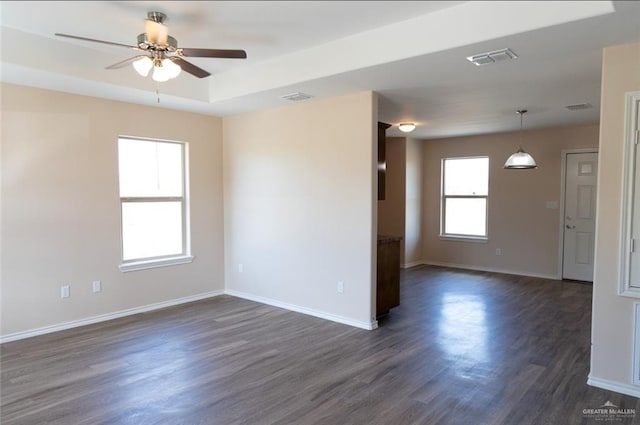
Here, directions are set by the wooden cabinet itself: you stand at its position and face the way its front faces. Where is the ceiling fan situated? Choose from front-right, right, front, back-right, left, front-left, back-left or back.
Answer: back

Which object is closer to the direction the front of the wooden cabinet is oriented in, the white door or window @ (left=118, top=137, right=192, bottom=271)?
the white door

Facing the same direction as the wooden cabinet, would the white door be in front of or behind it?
in front

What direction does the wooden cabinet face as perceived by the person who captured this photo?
facing away from the viewer and to the right of the viewer

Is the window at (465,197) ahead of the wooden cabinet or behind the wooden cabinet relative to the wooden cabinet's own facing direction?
ahead

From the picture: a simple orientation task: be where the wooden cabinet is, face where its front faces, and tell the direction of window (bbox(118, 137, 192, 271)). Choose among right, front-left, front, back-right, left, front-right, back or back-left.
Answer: back-left

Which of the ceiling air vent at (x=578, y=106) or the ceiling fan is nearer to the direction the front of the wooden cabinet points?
the ceiling air vent
